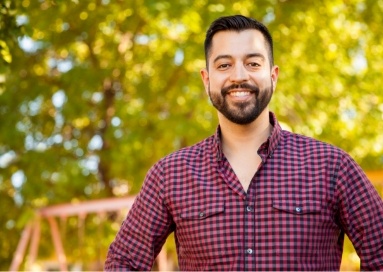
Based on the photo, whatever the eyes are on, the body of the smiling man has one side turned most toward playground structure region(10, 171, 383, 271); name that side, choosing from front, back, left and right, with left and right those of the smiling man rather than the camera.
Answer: back

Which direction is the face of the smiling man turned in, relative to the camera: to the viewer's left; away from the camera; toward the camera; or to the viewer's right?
toward the camera

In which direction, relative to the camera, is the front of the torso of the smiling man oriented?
toward the camera
